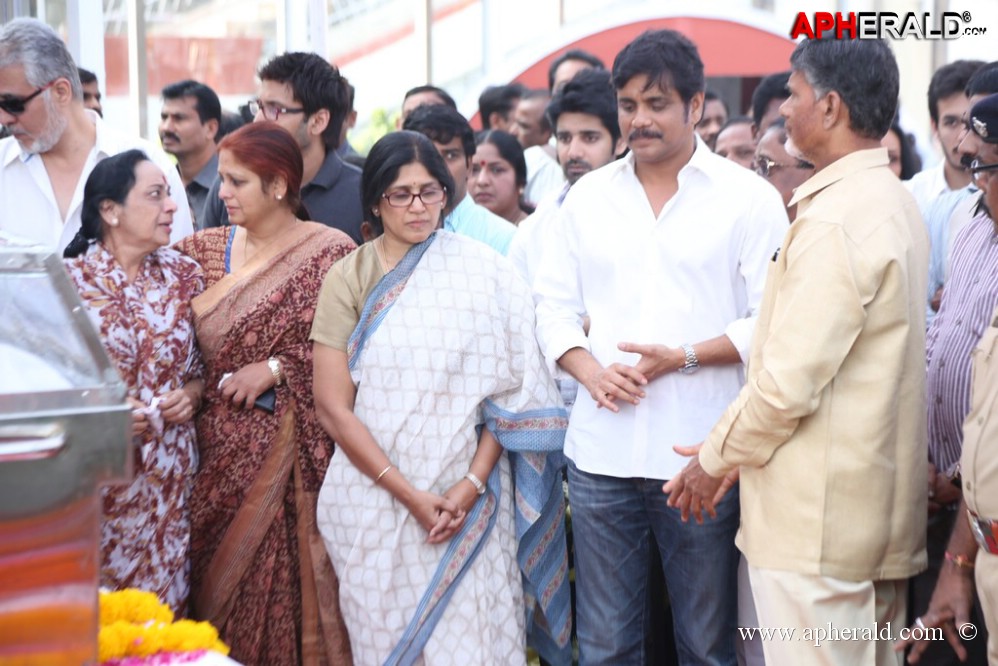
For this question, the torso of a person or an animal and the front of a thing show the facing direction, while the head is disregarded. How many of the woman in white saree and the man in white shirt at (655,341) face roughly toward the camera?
2

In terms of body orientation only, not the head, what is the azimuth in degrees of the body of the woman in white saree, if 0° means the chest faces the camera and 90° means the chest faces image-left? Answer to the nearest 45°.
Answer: approximately 0°

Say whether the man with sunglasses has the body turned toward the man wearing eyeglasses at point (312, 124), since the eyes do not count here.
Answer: no

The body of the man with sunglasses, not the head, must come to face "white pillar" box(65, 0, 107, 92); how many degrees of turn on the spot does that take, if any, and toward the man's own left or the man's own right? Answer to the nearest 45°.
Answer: approximately 135° to the man's own right

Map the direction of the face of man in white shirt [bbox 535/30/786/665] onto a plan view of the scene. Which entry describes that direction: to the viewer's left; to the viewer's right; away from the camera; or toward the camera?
toward the camera

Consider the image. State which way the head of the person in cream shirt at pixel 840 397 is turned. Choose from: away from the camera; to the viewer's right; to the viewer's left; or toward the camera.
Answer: to the viewer's left

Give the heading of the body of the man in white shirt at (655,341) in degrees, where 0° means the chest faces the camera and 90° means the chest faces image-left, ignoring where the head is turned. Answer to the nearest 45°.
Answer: approximately 0°

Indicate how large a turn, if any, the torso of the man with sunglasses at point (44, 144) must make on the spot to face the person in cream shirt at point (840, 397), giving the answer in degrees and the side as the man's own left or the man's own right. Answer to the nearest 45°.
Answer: approximately 90° to the man's own left

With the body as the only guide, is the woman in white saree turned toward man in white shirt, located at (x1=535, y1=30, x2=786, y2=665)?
no

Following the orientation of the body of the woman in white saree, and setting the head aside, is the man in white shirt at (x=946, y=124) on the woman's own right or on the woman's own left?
on the woman's own left

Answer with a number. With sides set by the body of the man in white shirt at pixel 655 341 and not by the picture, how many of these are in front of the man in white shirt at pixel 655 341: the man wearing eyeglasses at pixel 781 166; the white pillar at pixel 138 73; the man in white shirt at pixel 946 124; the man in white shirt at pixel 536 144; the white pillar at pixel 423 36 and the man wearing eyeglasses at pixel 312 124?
0

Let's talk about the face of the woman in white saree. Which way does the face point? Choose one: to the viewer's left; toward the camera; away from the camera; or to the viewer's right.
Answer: toward the camera

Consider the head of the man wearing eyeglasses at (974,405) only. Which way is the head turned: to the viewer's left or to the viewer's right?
to the viewer's left

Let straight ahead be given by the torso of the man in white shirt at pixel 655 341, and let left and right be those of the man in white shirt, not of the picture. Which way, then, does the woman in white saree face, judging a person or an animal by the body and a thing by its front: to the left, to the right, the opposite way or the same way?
the same way

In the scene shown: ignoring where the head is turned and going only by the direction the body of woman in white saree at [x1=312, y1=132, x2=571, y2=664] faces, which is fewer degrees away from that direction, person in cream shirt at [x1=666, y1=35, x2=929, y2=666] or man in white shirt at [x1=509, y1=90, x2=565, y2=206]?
the person in cream shirt

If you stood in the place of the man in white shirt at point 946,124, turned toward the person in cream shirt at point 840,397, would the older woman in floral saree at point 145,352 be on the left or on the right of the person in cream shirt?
right

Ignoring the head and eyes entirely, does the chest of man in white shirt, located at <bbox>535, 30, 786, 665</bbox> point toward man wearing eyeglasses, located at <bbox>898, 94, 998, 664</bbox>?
no

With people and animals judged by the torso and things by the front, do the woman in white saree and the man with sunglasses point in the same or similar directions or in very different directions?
same or similar directions
